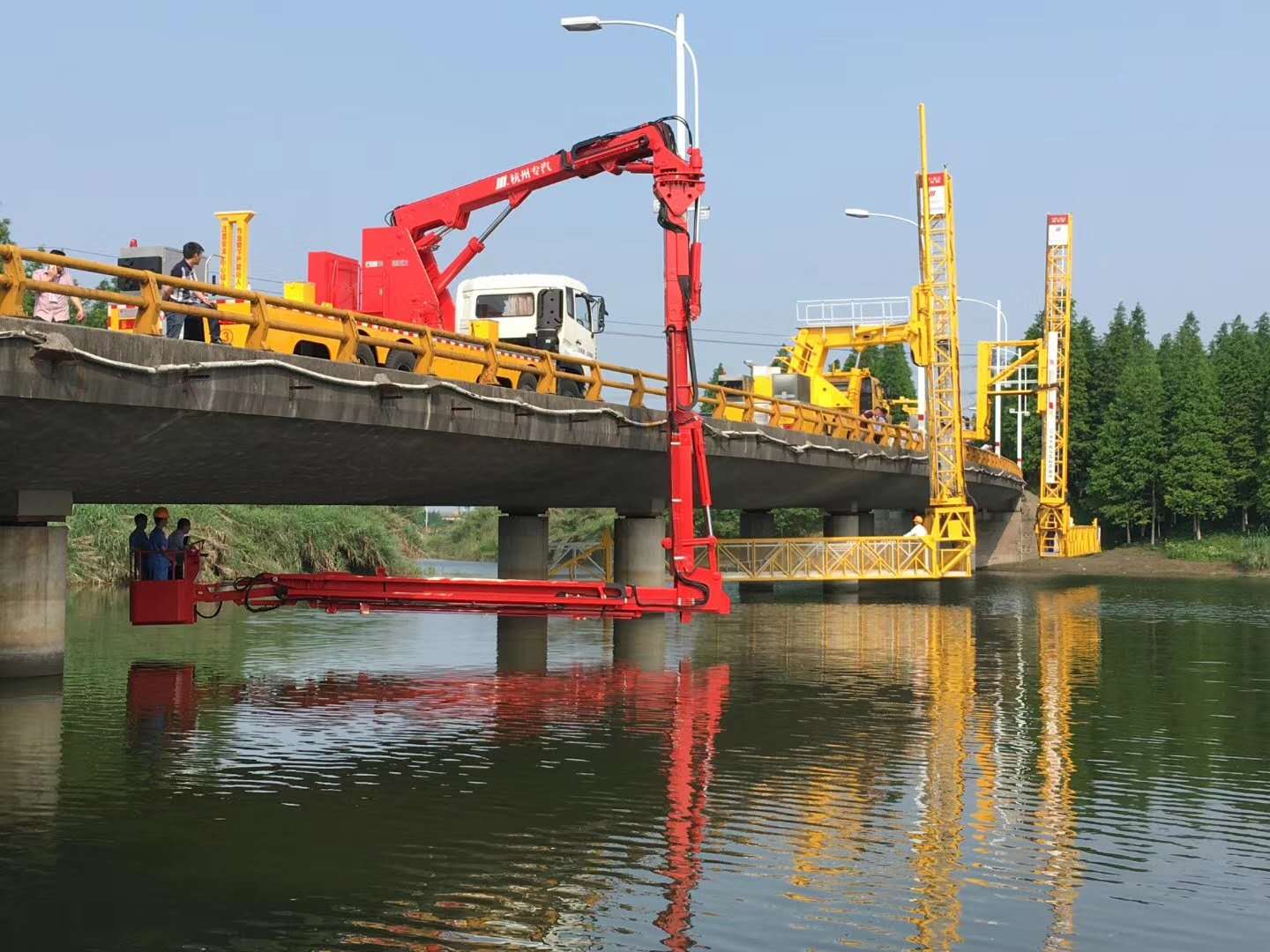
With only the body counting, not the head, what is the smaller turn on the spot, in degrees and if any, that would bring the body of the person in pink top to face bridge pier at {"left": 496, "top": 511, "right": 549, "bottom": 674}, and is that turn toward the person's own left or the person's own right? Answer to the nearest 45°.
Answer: approximately 135° to the person's own left

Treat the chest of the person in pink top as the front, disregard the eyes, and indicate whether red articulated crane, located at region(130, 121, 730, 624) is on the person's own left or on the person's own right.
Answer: on the person's own left
